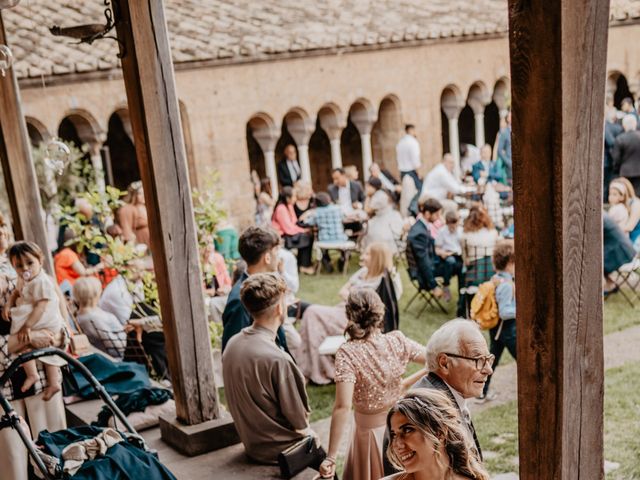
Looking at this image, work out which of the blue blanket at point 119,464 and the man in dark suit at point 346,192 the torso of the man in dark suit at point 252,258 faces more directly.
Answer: the man in dark suit

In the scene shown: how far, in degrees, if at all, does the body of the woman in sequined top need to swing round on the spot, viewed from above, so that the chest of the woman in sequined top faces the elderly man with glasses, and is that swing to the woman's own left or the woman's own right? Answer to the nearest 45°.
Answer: approximately 135° to the woman's own right

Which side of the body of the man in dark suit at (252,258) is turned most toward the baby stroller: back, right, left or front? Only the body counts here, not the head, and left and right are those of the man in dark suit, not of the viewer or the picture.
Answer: back

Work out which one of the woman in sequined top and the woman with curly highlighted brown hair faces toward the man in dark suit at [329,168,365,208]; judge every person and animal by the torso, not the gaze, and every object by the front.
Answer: the woman in sequined top

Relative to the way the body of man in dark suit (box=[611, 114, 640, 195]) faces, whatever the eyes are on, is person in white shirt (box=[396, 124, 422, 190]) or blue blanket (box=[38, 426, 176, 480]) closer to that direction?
the person in white shirt

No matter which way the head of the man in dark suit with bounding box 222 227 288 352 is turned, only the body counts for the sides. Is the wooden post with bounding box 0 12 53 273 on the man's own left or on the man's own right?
on the man's own left

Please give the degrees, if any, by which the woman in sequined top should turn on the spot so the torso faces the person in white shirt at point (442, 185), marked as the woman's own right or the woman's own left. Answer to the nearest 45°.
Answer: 0° — they already face them

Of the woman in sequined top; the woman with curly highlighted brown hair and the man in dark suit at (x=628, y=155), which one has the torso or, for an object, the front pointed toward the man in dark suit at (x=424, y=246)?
the woman in sequined top

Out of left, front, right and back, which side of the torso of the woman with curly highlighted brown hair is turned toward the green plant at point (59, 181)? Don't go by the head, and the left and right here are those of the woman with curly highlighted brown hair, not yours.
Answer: right

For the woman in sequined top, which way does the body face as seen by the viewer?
away from the camera

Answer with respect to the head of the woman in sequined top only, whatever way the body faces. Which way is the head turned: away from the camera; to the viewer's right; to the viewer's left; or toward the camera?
away from the camera

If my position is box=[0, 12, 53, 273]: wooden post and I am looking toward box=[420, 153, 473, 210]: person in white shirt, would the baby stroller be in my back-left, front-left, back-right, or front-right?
back-right
